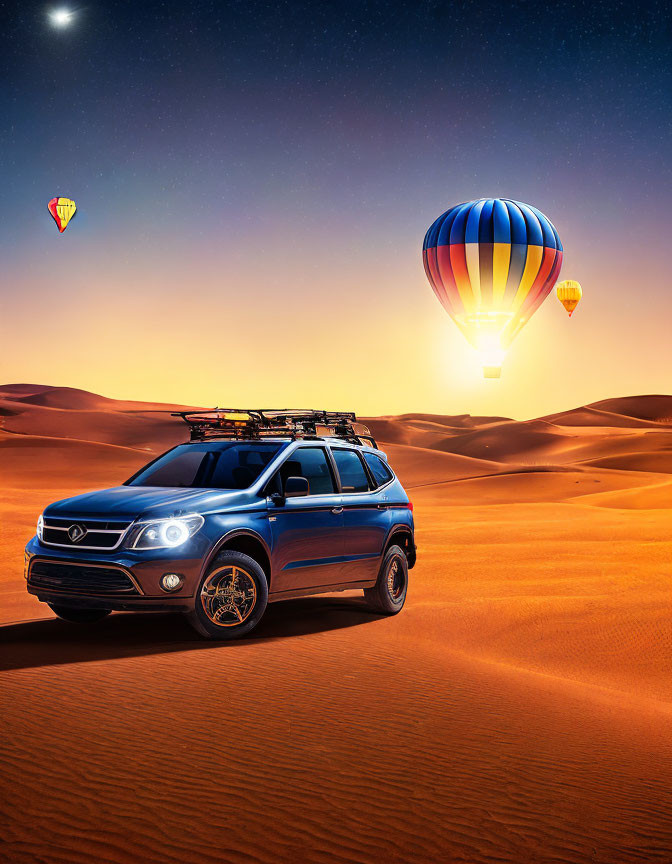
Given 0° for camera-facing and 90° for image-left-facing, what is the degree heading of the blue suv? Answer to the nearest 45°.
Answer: approximately 45°

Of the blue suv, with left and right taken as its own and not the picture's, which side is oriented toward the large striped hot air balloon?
back
